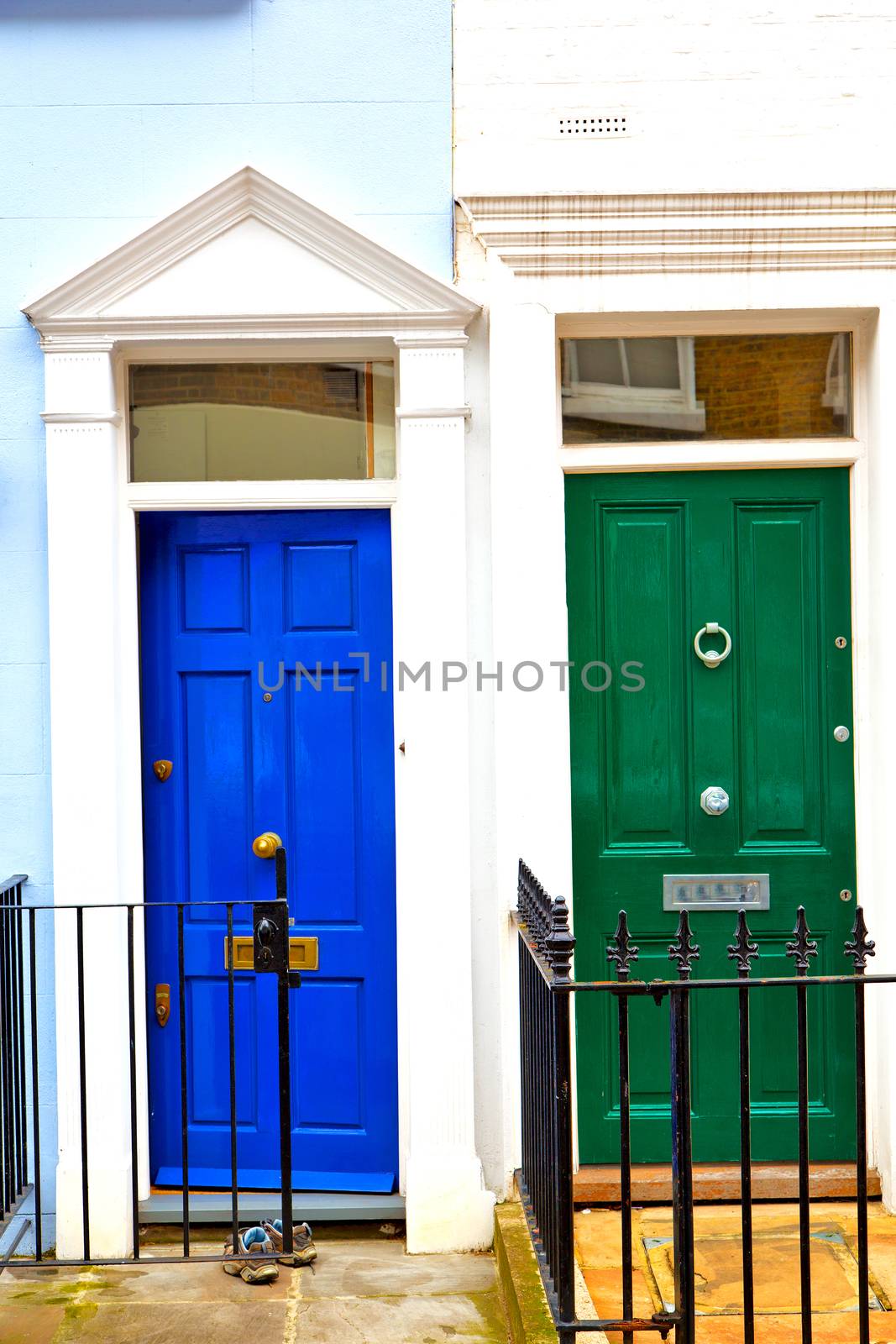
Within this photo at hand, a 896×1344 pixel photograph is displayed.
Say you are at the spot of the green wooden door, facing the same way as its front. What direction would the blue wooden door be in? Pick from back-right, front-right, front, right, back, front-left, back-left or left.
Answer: right

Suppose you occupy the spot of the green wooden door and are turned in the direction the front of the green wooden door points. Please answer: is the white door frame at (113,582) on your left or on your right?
on your right

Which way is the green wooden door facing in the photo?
toward the camera

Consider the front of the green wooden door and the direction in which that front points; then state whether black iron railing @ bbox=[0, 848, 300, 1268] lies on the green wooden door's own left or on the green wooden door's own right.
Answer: on the green wooden door's own right
